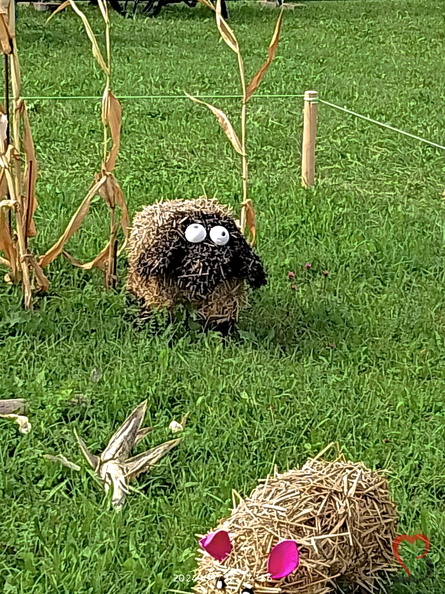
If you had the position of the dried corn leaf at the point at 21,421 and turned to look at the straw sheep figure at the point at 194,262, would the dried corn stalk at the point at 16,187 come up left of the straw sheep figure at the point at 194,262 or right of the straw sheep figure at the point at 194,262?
left

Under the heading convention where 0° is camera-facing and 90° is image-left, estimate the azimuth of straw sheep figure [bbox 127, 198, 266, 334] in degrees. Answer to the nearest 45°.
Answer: approximately 315°

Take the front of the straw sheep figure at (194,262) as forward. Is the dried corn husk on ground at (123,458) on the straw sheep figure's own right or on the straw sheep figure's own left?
on the straw sheep figure's own right

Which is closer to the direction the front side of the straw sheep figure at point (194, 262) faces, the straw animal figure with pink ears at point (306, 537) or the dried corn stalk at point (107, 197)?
the straw animal figure with pink ears

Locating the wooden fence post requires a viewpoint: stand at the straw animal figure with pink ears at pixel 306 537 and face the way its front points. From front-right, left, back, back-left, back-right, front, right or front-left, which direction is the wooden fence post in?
back-right

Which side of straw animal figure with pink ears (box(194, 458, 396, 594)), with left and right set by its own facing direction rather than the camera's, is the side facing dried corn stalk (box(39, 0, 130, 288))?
right

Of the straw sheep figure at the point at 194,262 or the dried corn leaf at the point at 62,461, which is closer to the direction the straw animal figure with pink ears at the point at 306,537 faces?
the dried corn leaf

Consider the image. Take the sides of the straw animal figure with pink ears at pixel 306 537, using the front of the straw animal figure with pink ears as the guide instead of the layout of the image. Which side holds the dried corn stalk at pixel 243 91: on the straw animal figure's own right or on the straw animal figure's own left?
on the straw animal figure's own right

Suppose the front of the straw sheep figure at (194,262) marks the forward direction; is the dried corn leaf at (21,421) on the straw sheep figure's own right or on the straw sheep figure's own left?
on the straw sheep figure's own right

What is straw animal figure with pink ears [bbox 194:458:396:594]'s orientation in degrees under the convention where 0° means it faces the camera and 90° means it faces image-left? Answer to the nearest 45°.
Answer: approximately 45°

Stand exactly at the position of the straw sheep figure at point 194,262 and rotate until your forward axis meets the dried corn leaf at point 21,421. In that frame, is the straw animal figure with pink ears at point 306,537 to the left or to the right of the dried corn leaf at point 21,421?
left
